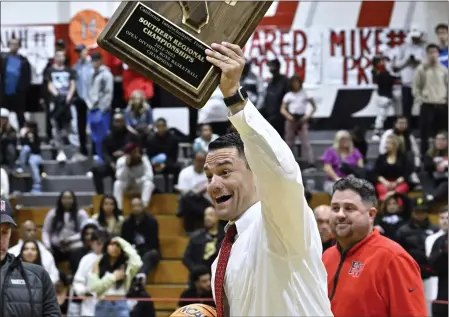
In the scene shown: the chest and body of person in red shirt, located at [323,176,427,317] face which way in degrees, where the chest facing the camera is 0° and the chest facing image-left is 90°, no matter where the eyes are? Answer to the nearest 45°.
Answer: approximately 45°

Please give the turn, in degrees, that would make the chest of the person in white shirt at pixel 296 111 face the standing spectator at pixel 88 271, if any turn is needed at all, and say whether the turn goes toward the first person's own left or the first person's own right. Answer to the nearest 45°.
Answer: approximately 45° to the first person's own right

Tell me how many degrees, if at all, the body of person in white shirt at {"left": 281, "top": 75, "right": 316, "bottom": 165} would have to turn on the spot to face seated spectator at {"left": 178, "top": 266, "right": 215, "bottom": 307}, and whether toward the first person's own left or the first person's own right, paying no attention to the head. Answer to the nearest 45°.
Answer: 0° — they already face them

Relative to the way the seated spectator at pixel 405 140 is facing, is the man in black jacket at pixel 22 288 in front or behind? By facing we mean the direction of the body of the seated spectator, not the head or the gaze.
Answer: in front

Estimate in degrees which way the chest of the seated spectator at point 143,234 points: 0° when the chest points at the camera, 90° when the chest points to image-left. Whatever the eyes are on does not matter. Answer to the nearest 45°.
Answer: approximately 0°

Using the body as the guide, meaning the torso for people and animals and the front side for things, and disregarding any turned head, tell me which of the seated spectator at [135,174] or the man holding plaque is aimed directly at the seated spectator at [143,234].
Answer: the seated spectator at [135,174]

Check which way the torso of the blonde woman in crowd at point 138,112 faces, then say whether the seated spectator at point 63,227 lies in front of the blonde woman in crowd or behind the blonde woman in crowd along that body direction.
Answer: in front

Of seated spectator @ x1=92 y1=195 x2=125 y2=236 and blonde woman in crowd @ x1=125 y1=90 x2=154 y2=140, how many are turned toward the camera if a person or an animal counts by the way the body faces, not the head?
2

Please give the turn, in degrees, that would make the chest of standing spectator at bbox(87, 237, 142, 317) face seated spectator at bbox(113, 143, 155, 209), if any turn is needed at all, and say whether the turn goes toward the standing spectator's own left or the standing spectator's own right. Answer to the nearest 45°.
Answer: approximately 180°

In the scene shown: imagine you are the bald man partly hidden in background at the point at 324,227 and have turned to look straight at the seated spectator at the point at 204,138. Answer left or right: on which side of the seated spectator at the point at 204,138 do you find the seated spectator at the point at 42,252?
left
